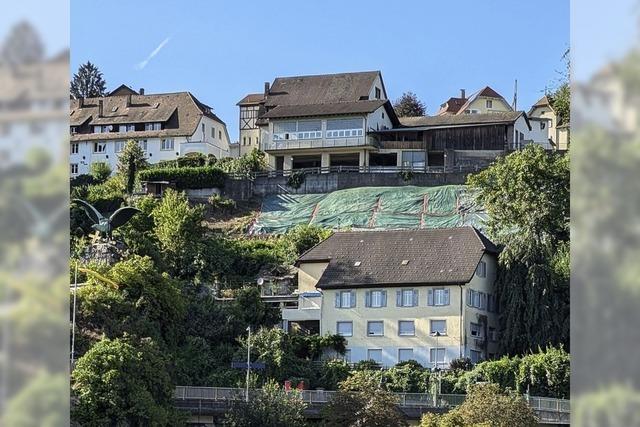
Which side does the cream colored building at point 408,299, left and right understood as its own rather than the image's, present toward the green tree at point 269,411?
front

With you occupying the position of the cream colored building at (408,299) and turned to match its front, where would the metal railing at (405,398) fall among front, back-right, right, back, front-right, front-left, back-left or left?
front

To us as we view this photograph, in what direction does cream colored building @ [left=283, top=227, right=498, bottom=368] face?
facing the viewer

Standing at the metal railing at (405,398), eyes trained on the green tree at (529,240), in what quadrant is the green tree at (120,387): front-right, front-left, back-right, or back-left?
back-left

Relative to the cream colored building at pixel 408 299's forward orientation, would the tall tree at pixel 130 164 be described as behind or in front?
behind

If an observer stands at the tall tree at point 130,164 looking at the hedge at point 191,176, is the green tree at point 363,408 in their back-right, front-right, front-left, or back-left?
front-right

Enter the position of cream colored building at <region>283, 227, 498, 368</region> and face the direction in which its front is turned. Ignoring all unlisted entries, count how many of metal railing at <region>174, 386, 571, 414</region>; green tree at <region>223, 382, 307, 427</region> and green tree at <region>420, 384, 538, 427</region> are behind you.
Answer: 0

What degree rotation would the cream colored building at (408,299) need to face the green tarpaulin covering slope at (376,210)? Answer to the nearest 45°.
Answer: approximately 180°

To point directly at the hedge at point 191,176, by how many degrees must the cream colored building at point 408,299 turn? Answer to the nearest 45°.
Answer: approximately 135° to its right

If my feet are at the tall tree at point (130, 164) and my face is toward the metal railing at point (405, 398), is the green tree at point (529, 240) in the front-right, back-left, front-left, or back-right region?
front-left

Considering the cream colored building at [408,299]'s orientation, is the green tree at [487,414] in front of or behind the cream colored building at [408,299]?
in front

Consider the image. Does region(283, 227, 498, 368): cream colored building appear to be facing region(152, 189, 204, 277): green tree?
no

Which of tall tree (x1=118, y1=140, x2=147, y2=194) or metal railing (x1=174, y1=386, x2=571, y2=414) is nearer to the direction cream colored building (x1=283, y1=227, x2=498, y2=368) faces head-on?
the metal railing
